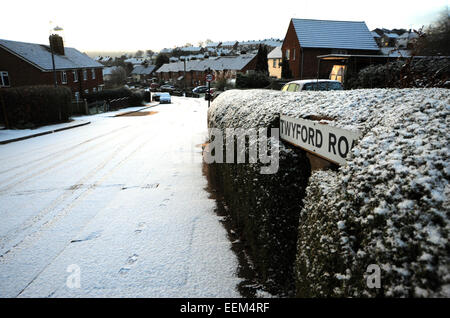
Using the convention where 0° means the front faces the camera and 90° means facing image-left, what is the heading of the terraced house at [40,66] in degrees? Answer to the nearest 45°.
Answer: approximately 315°

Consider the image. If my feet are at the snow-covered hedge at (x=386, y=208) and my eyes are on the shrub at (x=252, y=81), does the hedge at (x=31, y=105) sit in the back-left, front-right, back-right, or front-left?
front-left

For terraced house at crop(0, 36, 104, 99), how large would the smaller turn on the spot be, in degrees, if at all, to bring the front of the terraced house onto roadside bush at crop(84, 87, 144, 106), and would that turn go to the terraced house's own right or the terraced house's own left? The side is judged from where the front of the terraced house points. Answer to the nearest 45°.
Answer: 0° — it already faces it

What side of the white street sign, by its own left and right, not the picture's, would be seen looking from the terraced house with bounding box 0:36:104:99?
right

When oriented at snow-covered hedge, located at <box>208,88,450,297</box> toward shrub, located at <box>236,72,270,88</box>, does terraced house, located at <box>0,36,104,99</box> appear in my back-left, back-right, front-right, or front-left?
front-left

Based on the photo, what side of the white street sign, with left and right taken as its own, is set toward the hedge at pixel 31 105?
right

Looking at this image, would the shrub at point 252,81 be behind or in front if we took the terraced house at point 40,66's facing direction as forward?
in front

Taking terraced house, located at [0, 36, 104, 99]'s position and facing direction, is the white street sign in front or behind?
in front

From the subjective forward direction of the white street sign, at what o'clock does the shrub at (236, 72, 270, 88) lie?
The shrub is roughly at 4 o'clock from the white street sign.

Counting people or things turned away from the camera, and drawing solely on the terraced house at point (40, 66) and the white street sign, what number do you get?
0

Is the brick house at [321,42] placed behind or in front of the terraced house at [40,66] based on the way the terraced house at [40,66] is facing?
in front

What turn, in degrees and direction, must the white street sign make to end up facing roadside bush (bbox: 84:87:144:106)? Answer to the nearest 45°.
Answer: approximately 90° to its right

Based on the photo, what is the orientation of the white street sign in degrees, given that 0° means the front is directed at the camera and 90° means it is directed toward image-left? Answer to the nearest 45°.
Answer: approximately 45°
